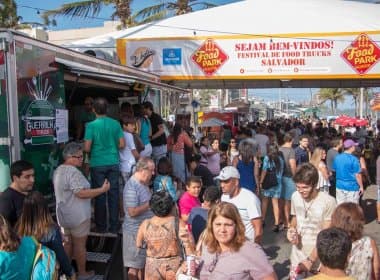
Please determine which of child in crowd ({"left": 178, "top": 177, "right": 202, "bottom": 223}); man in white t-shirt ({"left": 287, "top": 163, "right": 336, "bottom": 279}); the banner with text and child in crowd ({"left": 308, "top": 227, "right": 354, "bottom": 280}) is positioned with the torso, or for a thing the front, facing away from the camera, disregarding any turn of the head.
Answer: child in crowd ({"left": 308, "top": 227, "right": 354, "bottom": 280})

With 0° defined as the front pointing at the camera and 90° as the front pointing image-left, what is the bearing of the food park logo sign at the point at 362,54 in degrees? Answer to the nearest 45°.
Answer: approximately 0°

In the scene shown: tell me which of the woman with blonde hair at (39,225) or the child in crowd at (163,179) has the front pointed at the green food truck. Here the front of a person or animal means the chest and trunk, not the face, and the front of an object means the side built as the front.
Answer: the woman with blonde hair

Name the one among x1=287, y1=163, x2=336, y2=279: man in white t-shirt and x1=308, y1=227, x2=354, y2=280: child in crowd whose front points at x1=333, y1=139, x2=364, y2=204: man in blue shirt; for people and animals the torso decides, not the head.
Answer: the child in crowd

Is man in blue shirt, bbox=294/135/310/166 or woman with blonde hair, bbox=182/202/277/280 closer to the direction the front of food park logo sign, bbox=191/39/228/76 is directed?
the woman with blonde hair

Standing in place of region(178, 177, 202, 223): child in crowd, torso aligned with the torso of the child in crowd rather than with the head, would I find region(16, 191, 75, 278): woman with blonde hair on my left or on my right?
on my right

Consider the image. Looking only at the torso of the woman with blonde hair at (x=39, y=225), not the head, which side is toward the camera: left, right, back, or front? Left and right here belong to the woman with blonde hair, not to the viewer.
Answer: back

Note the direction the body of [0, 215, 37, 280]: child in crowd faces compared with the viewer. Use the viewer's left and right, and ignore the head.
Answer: facing away from the viewer

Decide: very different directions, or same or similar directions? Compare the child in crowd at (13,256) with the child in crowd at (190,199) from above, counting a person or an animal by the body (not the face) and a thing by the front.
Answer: very different directions

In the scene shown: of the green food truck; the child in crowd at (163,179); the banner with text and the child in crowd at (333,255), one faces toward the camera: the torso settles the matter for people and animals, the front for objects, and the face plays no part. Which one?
the banner with text

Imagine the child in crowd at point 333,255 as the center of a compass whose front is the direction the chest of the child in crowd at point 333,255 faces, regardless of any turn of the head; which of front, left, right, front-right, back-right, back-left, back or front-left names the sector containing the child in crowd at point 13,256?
left

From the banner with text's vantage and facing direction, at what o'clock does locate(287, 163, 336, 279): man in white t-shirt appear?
The man in white t-shirt is roughly at 12 o'clock from the banner with text.
